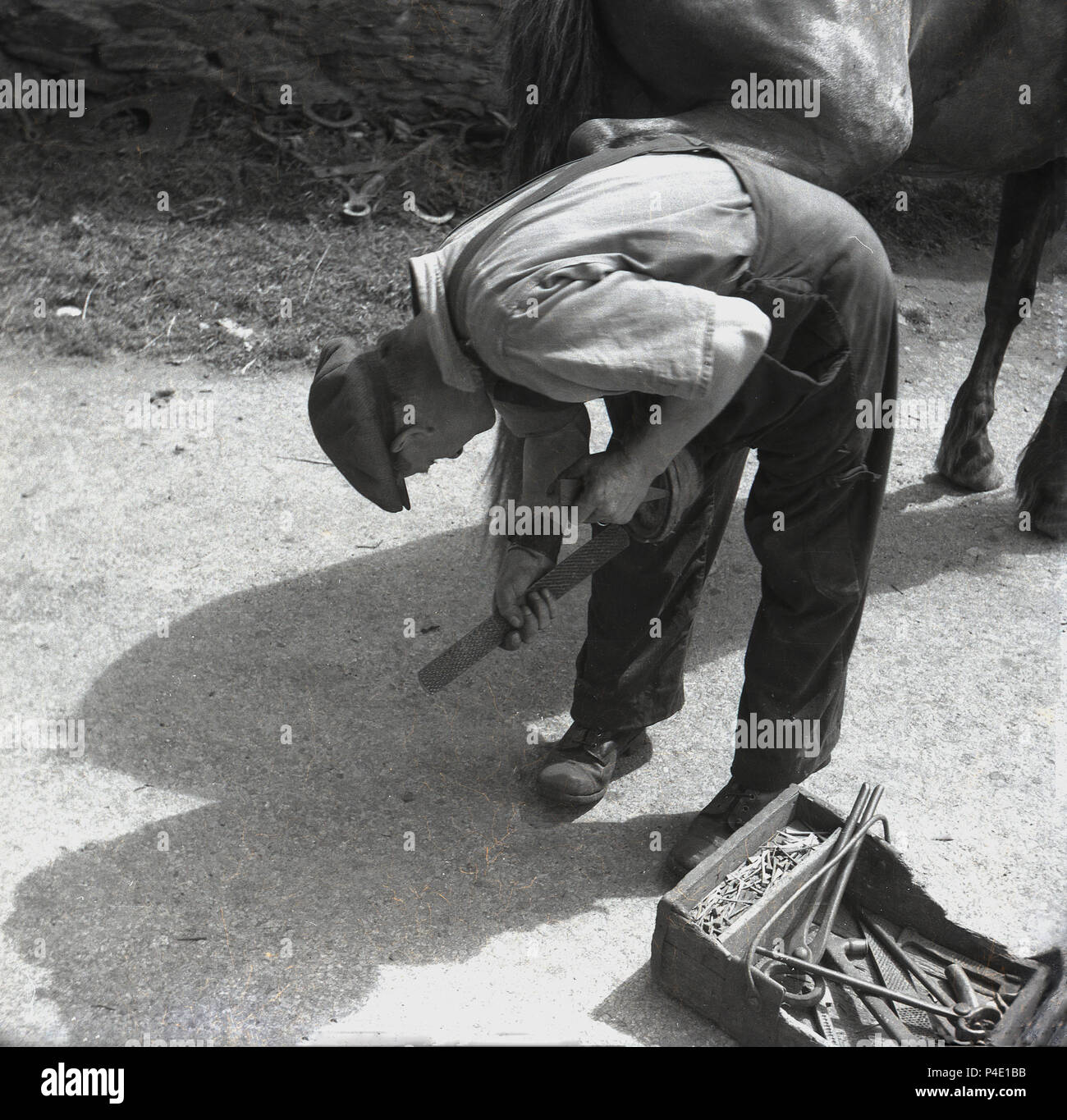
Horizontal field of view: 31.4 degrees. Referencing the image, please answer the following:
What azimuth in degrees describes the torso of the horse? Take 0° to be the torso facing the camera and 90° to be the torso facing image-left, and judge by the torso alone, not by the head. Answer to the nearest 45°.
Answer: approximately 270°

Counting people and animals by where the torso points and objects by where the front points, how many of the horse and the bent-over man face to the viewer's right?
1

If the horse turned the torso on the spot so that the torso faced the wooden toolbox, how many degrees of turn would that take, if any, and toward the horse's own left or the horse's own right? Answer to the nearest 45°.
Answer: approximately 90° to the horse's own right

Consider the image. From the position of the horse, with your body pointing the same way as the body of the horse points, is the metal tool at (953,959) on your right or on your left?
on your right

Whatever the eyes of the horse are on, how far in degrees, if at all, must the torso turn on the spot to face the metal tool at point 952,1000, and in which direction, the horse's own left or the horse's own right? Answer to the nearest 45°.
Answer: approximately 45° to the horse's own right

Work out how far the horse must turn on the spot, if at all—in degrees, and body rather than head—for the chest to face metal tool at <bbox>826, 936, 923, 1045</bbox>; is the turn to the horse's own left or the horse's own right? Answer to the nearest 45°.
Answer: approximately 45° to the horse's own right

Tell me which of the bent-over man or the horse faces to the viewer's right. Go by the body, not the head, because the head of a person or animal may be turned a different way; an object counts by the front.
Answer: the horse

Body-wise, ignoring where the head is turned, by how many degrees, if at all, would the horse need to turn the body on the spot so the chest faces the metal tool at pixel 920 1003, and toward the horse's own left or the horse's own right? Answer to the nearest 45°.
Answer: approximately 45° to the horse's own right

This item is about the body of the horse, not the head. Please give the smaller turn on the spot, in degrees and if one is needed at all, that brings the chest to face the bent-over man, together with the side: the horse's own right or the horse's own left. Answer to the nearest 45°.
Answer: approximately 90° to the horse's own right

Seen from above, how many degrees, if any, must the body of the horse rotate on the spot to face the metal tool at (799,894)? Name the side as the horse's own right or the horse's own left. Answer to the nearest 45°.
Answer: approximately 90° to the horse's own right

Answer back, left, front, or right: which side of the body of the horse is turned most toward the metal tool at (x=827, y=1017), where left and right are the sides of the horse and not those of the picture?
right
